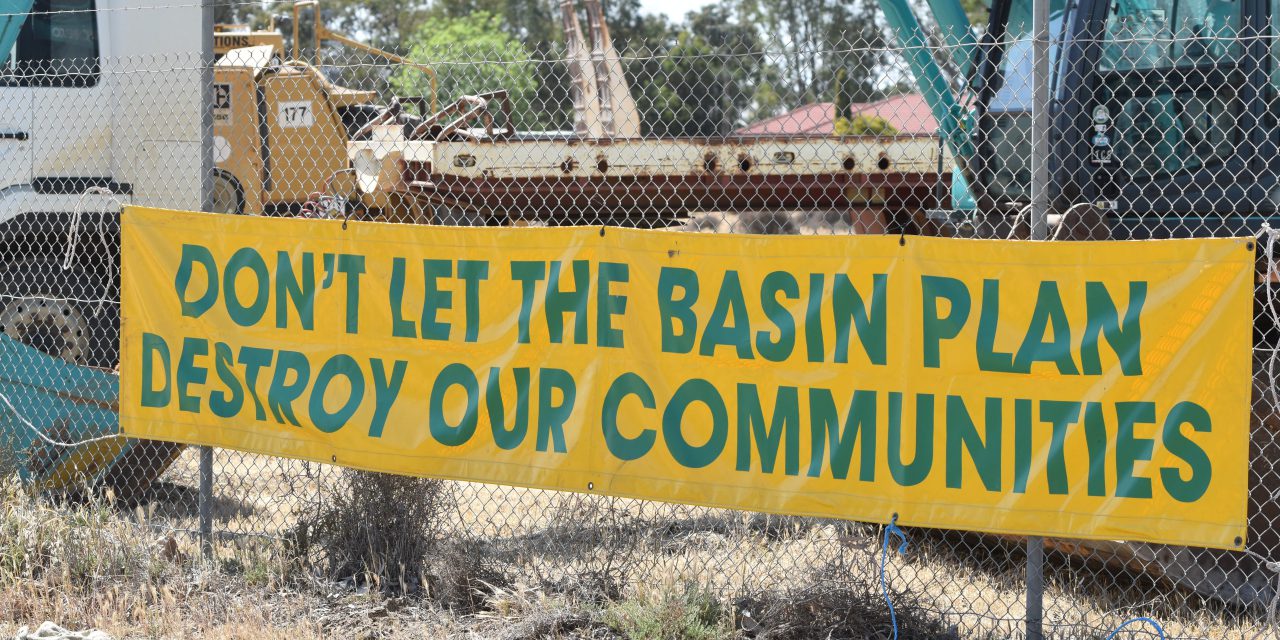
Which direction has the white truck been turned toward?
to the viewer's left

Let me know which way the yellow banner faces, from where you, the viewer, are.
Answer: facing the viewer and to the left of the viewer

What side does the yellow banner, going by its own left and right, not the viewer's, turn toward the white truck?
right

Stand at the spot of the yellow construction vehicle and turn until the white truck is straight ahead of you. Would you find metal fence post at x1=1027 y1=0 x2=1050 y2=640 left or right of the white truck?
left
